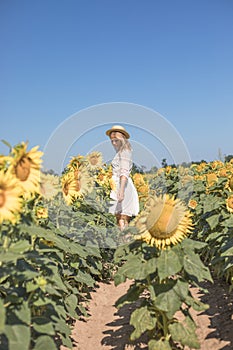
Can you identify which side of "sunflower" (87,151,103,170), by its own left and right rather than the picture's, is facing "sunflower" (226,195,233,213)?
left

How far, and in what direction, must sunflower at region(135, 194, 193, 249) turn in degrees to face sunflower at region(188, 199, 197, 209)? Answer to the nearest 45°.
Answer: approximately 180°

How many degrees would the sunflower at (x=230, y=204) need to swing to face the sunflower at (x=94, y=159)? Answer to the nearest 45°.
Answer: approximately 90° to its right

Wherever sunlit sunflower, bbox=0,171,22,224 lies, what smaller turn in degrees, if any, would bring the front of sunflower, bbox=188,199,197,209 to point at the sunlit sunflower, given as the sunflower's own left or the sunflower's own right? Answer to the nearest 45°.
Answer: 0° — it already faces it

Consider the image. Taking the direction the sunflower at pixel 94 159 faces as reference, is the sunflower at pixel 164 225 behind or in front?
in front

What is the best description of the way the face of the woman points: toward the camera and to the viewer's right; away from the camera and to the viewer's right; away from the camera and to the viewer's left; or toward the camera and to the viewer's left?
toward the camera and to the viewer's left

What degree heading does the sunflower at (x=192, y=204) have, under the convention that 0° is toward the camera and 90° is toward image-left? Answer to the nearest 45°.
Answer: approximately 0°
